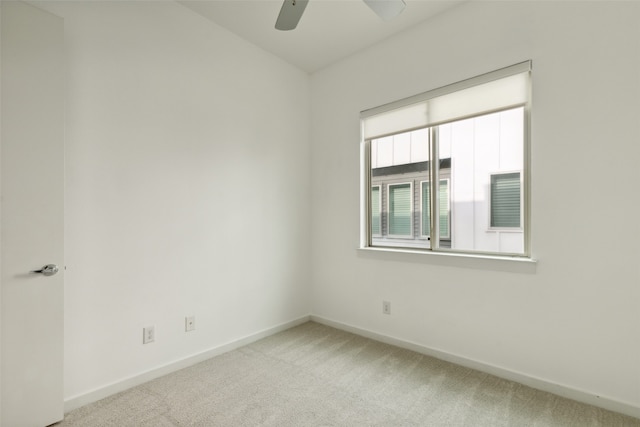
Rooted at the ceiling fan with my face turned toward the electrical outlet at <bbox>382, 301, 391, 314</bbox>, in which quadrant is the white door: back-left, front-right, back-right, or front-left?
back-left

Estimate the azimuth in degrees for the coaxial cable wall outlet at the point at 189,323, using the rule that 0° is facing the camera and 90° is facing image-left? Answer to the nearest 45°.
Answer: approximately 315°
